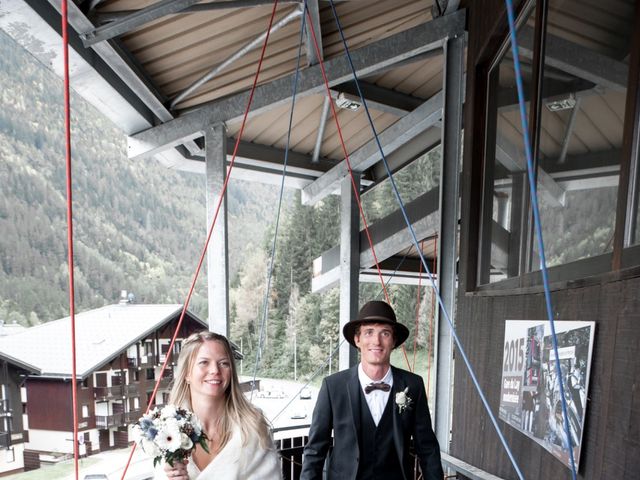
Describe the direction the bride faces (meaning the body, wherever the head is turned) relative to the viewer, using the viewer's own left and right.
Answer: facing the viewer and to the left of the viewer

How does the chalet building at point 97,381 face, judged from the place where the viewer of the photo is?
facing the viewer and to the right of the viewer

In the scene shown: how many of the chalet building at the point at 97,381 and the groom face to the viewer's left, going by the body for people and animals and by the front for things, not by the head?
0

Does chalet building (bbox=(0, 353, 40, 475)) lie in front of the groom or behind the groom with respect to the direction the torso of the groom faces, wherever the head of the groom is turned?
behind

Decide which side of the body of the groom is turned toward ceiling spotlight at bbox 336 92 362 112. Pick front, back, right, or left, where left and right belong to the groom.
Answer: back

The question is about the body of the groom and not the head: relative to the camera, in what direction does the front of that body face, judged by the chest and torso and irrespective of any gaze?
toward the camera

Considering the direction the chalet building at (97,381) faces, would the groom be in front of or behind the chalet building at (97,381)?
in front
